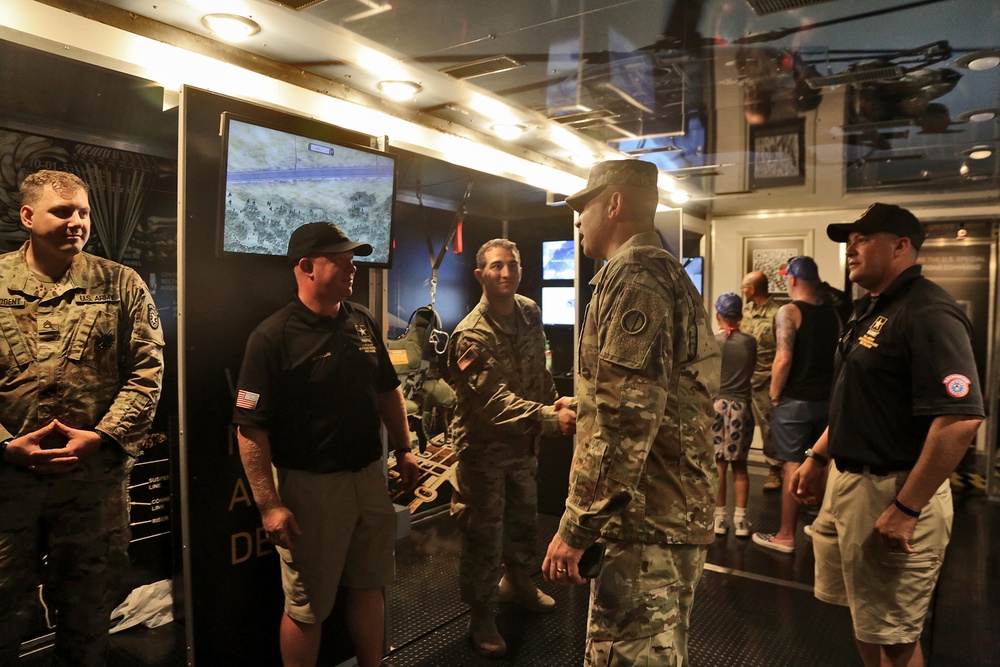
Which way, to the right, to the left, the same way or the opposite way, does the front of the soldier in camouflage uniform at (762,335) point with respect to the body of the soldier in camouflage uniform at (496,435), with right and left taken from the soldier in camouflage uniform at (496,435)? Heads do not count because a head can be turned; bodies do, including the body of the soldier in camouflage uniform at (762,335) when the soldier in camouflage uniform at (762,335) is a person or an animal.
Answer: to the right

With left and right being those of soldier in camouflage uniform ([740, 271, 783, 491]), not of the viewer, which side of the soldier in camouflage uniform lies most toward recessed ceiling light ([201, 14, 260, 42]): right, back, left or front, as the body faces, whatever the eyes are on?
front

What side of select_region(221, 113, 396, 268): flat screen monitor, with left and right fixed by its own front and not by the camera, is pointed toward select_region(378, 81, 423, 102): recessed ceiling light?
left

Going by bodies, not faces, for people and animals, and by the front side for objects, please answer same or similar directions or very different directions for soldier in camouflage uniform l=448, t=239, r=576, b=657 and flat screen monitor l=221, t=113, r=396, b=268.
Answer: same or similar directions

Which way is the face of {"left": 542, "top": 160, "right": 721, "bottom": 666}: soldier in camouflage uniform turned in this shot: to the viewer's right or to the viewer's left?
to the viewer's left

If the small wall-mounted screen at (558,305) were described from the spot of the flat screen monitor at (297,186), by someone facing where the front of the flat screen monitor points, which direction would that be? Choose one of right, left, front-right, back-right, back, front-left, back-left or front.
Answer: left

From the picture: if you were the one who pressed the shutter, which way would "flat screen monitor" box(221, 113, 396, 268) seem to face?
facing the viewer and to the right of the viewer

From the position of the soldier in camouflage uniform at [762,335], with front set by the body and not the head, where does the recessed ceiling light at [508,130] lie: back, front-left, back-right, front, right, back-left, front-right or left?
front

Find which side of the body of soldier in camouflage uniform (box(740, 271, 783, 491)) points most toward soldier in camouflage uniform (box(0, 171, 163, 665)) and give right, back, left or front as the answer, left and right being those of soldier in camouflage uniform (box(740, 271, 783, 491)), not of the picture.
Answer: front

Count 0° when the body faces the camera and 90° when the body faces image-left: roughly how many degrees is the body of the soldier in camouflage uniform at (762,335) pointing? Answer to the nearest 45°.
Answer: approximately 45°

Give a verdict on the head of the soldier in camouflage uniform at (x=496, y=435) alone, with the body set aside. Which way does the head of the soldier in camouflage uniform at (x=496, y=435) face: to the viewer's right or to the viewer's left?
to the viewer's right

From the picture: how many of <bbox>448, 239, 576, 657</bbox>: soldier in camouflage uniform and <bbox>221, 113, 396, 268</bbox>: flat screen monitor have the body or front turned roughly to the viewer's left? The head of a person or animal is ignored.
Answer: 0

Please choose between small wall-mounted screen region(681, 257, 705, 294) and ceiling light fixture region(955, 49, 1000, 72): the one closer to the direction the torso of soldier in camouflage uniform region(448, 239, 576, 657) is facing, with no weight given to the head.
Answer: the ceiling light fixture

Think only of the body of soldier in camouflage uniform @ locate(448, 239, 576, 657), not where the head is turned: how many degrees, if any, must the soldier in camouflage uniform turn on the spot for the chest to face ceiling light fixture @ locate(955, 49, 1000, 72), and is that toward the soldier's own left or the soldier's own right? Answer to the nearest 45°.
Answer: approximately 45° to the soldier's own left
